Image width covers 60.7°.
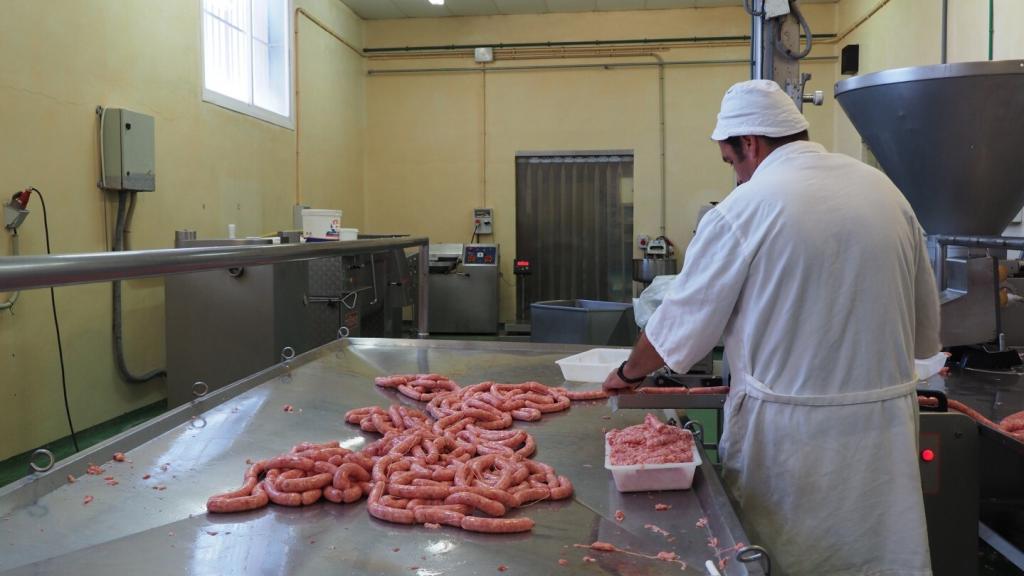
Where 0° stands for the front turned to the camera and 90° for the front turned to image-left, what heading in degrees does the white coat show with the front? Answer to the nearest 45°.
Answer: approximately 135°

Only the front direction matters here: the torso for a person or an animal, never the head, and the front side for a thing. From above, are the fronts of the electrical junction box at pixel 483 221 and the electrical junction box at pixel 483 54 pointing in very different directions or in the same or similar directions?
same or similar directions

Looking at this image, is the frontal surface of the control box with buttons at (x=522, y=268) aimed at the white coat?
yes

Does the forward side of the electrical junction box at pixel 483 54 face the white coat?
yes

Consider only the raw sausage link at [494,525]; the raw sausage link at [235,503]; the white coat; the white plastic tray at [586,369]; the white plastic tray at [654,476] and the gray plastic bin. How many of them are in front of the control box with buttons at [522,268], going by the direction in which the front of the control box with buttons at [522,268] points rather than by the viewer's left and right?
6

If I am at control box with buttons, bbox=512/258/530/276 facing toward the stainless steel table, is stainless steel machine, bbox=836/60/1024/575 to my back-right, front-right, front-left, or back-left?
front-left

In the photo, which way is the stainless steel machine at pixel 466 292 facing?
toward the camera

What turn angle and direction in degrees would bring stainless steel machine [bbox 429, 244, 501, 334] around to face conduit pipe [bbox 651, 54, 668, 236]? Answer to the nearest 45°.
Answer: approximately 90° to its left

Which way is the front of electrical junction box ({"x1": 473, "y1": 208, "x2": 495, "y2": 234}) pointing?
toward the camera

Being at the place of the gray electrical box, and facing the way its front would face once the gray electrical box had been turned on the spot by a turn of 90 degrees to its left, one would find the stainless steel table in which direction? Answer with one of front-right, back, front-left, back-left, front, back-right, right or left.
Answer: back-right

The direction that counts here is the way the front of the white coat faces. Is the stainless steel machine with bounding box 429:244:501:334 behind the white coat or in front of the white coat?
in front

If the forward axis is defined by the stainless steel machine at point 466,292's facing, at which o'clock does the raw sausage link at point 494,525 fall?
The raw sausage link is roughly at 12 o'clock from the stainless steel machine.

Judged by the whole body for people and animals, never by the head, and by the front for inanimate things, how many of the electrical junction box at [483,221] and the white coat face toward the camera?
1

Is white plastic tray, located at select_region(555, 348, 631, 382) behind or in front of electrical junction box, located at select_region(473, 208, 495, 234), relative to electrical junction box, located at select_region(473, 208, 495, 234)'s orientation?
in front

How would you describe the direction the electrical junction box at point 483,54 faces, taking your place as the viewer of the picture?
facing the viewer

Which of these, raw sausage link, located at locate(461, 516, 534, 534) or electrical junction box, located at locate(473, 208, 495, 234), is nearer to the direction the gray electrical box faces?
the raw sausage link

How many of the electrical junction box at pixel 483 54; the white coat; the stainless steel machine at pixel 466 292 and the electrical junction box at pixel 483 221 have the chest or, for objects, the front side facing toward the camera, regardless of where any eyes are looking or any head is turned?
3
